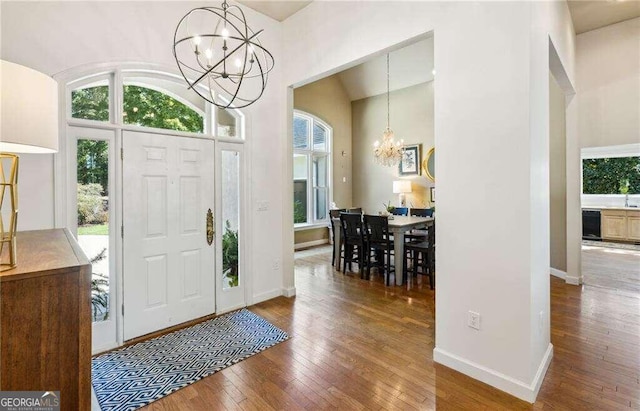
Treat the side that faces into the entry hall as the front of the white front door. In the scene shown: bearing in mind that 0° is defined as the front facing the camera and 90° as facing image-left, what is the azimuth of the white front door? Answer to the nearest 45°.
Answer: approximately 315°

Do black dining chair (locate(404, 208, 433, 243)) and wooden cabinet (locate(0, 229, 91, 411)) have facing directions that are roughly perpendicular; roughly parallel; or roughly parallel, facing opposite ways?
roughly parallel, facing opposite ways

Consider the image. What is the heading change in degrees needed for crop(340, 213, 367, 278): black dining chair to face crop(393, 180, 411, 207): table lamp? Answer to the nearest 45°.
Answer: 0° — it already faces it

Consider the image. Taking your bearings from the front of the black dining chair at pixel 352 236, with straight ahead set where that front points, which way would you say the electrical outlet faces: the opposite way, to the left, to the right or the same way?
the opposite way

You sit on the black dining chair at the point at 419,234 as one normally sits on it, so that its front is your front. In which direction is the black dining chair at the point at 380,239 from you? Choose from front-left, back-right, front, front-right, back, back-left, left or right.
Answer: front

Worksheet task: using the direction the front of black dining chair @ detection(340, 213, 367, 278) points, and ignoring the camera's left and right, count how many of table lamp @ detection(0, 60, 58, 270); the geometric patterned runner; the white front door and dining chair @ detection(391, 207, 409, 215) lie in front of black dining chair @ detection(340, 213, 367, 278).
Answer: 1

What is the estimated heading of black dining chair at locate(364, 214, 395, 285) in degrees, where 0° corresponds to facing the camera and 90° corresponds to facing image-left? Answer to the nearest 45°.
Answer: approximately 225°

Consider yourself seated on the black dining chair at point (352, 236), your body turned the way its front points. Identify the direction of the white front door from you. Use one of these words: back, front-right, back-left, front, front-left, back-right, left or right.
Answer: back

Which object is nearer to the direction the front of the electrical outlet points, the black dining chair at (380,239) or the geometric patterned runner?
the geometric patterned runner

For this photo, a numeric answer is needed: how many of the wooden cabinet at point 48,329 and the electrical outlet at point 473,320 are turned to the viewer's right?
1

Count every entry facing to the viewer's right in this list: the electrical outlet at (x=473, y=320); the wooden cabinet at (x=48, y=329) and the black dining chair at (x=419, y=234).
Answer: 1

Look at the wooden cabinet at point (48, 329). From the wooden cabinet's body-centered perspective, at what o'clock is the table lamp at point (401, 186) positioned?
The table lamp is roughly at 11 o'clock from the wooden cabinet.

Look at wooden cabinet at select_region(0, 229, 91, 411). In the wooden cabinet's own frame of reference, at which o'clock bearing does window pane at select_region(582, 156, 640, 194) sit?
The window pane is roughly at 12 o'clock from the wooden cabinet.

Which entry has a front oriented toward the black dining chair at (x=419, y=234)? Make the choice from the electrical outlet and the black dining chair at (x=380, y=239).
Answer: the black dining chair at (x=380, y=239)

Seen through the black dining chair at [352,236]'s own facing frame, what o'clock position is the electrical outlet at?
The electrical outlet is roughly at 4 o'clock from the black dining chair.

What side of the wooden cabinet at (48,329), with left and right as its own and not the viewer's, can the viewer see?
right

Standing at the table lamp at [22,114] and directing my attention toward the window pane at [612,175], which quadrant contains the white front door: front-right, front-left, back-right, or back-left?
front-left
